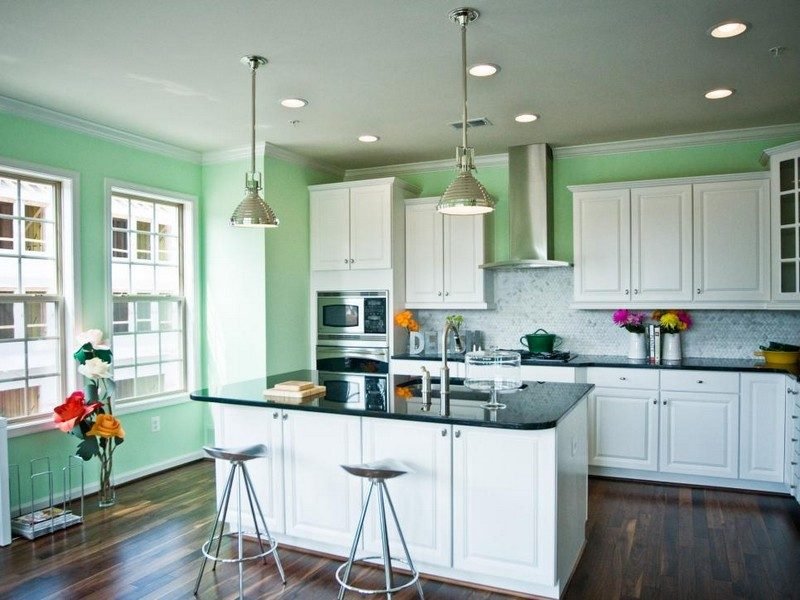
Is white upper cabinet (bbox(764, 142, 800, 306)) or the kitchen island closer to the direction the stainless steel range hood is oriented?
the kitchen island

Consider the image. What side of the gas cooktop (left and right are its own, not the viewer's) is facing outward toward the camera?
front

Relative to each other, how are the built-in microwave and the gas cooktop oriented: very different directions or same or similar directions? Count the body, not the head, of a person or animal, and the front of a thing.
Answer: same or similar directions

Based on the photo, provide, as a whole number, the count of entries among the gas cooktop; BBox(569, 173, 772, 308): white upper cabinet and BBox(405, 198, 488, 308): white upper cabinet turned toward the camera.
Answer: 3

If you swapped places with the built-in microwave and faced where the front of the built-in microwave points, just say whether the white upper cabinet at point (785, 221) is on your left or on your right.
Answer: on your left

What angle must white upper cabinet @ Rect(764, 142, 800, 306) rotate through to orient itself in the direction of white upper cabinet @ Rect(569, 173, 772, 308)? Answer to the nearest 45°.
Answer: approximately 45° to its right

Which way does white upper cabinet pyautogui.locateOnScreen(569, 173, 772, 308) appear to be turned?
toward the camera

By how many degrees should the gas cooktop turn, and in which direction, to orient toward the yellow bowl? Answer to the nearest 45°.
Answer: approximately 90° to its left

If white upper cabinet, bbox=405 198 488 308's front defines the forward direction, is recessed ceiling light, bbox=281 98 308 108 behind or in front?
in front

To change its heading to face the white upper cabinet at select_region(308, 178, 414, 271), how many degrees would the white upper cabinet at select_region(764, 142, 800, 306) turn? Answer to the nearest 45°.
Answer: approximately 45° to its right

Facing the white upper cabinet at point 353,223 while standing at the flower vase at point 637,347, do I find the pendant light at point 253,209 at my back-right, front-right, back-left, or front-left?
front-left

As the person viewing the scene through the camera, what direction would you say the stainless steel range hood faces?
facing the viewer
